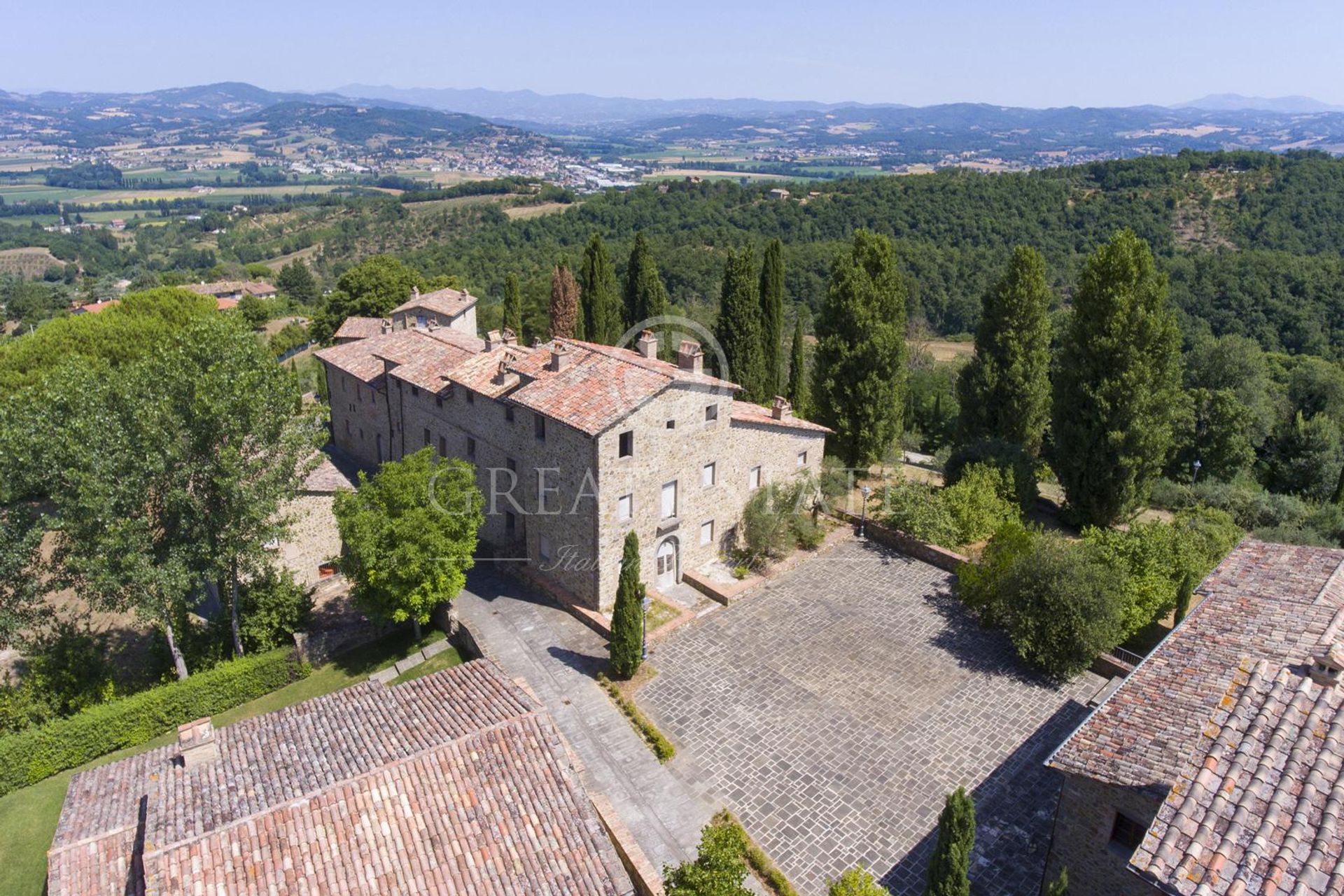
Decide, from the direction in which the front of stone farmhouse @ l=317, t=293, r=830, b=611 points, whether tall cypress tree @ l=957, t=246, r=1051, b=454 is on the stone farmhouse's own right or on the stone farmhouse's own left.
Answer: on the stone farmhouse's own left

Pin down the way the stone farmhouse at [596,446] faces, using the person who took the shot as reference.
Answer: facing the viewer and to the right of the viewer

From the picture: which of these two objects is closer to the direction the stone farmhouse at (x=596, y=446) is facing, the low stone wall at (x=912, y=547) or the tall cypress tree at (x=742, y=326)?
the low stone wall

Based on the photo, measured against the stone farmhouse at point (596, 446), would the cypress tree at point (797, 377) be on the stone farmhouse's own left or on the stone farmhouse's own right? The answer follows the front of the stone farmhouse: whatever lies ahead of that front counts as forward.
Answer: on the stone farmhouse's own left

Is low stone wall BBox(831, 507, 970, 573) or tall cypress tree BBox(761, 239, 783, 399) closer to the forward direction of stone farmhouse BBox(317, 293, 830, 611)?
the low stone wall

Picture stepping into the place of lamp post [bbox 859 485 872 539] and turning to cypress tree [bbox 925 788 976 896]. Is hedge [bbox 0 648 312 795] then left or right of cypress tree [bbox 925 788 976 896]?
right

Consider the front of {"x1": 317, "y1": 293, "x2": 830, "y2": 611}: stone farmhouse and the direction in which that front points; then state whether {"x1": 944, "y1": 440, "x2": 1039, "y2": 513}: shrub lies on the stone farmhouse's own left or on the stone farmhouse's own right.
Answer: on the stone farmhouse's own left

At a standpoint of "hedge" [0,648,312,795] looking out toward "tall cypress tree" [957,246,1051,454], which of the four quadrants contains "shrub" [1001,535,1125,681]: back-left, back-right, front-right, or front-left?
front-right

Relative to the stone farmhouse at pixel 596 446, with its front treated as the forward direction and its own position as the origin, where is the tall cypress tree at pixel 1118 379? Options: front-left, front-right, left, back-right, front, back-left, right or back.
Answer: front-left

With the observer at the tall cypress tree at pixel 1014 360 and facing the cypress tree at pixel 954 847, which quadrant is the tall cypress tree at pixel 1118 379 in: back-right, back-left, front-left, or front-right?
front-left

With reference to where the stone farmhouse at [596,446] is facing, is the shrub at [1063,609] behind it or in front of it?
in front

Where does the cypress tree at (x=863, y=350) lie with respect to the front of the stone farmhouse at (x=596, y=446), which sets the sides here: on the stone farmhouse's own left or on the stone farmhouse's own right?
on the stone farmhouse's own left

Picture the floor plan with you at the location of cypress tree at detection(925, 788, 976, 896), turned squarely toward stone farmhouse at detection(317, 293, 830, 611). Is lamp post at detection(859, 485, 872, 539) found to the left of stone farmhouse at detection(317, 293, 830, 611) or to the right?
right

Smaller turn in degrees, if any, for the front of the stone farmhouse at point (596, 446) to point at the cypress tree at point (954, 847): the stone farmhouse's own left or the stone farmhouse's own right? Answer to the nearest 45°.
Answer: approximately 45° to the stone farmhouse's own right

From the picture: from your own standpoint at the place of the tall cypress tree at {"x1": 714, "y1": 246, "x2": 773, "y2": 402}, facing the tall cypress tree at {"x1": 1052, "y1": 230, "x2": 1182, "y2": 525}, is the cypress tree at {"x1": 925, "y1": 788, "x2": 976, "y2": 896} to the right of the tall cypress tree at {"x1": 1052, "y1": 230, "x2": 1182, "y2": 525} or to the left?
right
